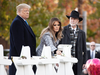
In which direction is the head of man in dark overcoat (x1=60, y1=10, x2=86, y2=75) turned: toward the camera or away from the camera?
toward the camera

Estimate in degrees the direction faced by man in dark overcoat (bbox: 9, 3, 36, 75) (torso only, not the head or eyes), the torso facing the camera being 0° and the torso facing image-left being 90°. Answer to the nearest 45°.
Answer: approximately 315°
